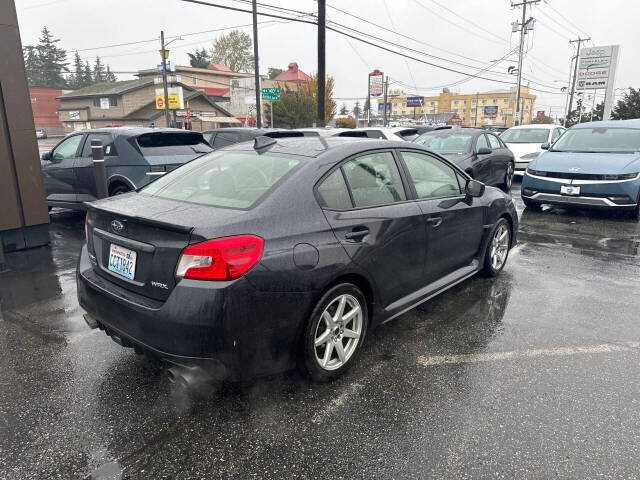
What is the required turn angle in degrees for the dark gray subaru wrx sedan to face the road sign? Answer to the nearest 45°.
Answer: approximately 45° to its left

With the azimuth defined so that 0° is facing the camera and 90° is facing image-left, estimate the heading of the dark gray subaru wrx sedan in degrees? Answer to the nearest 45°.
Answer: approximately 225°

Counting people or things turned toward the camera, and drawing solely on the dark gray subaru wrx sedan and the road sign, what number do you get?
1

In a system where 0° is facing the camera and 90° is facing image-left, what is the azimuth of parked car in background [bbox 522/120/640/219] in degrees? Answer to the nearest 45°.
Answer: approximately 45°

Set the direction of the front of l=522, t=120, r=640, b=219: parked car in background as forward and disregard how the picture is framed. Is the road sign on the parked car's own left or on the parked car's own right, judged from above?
on the parked car's own right

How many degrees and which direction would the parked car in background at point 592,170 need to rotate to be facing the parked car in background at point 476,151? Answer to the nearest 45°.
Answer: approximately 90° to its right
